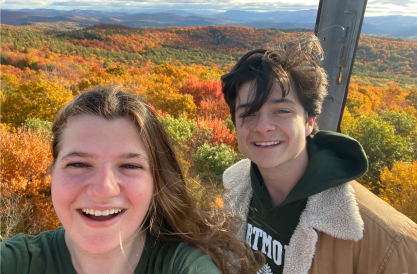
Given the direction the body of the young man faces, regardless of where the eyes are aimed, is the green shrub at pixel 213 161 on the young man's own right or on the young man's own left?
on the young man's own right

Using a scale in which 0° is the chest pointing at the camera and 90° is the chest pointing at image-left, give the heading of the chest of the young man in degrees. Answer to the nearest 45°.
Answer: approximately 45°

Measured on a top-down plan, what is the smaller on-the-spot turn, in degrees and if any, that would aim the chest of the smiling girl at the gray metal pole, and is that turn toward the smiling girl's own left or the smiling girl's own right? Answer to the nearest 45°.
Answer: approximately 135° to the smiling girl's own left

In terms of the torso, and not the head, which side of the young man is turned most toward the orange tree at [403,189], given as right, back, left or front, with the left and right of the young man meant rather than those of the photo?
back

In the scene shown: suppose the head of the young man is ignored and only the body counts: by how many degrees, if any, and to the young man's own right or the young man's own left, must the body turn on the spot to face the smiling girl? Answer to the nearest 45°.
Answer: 0° — they already face them

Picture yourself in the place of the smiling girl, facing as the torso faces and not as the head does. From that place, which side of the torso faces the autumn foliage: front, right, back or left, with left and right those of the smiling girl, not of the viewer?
back

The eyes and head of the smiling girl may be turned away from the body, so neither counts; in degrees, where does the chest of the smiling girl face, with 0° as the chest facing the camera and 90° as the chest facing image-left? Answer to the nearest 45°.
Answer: approximately 0°

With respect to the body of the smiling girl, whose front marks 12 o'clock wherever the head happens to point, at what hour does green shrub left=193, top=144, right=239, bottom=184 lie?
The green shrub is roughly at 7 o'clock from the smiling girl.

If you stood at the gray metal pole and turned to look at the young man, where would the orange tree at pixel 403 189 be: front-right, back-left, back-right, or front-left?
back-left
